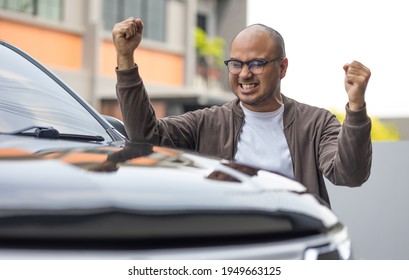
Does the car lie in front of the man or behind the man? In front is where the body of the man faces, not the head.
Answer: in front

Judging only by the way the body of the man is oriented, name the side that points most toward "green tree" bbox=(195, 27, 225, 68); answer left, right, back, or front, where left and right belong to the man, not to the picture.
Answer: back

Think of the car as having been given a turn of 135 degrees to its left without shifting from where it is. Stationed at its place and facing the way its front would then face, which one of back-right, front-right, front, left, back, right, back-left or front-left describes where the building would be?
front

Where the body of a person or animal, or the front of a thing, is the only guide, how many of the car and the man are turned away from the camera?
0

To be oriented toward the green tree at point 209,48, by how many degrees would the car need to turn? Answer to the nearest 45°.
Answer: approximately 135° to its left

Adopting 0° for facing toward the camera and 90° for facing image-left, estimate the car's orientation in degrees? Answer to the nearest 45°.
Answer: approximately 315°

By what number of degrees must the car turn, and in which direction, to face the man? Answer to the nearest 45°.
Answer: approximately 135° to its left

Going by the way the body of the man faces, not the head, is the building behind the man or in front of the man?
behind
